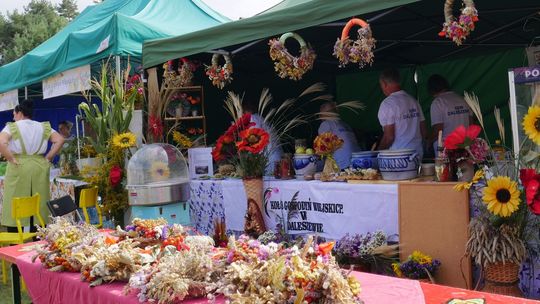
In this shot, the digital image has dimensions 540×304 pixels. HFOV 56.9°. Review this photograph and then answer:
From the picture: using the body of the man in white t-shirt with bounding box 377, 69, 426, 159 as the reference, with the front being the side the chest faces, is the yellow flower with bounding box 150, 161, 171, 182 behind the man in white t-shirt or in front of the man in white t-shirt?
in front

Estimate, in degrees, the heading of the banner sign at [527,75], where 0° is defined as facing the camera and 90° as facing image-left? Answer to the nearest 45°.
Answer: approximately 0°
